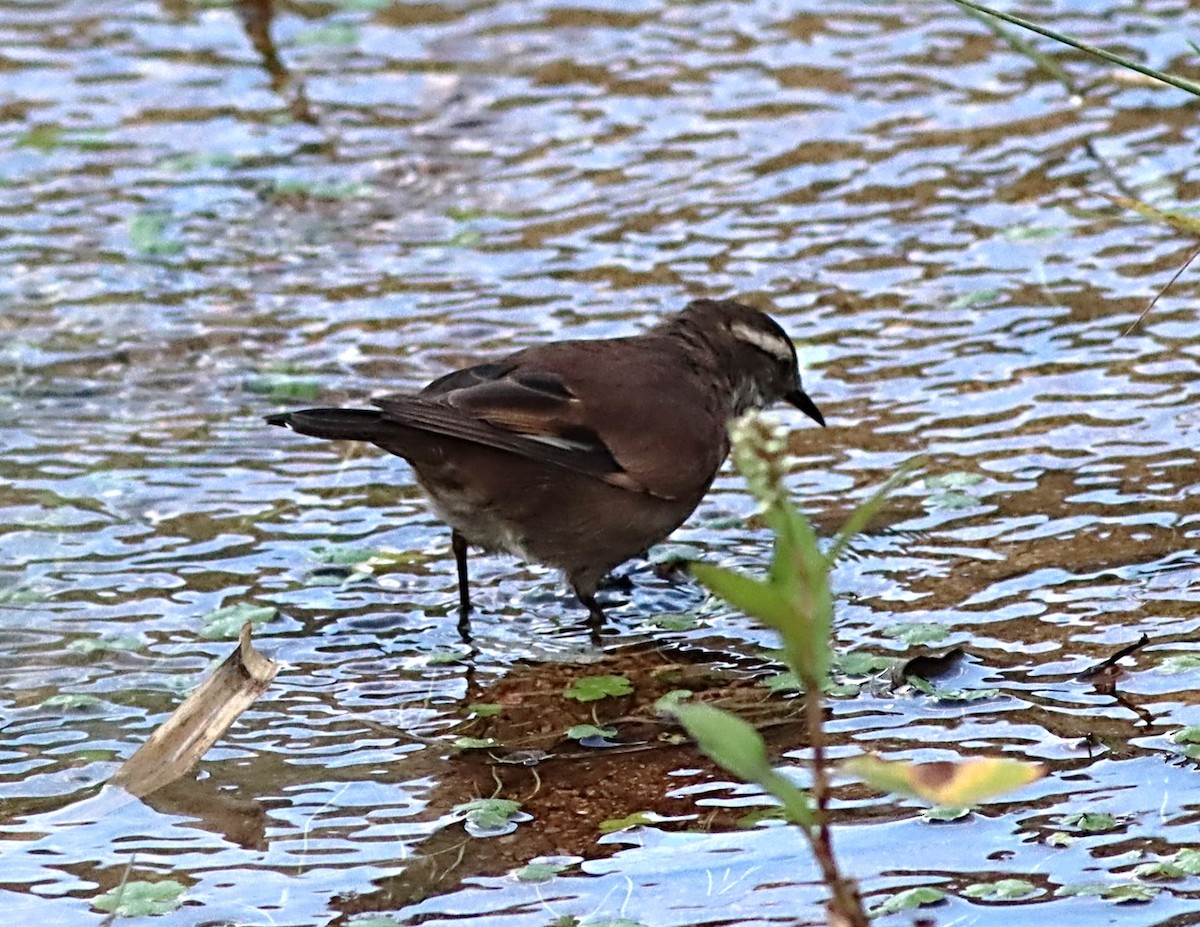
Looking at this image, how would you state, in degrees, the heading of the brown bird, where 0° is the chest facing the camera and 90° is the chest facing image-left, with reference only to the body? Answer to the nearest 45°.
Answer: approximately 270°

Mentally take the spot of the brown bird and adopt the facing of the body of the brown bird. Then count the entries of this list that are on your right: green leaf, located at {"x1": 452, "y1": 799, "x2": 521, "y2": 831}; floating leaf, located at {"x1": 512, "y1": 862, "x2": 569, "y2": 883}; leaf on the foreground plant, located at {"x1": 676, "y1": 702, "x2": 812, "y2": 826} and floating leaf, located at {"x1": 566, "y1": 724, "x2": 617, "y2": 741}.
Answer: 4

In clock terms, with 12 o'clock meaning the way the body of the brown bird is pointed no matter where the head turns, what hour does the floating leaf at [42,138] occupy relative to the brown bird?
The floating leaf is roughly at 8 o'clock from the brown bird.

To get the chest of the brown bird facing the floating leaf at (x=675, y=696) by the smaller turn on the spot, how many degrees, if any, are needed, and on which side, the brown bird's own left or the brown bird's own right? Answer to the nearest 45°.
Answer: approximately 90° to the brown bird's own right

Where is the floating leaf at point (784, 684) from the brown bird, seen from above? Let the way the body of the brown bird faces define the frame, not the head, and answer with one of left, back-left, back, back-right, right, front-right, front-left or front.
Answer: front-right

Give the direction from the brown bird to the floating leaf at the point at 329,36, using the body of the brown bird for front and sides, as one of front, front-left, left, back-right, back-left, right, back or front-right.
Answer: left

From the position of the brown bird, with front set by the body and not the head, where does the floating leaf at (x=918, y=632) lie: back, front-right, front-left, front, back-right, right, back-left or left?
front-right

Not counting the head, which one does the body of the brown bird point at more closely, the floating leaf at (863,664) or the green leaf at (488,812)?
the floating leaf

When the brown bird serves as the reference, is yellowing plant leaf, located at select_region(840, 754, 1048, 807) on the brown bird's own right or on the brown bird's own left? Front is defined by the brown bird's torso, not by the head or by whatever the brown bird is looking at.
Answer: on the brown bird's own right

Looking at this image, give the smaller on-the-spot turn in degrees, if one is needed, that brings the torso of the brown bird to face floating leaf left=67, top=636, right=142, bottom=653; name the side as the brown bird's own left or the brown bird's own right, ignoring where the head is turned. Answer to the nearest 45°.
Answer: approximately 180°

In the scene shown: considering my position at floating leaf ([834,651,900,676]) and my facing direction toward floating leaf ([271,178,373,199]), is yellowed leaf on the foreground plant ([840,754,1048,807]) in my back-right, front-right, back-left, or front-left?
back-left

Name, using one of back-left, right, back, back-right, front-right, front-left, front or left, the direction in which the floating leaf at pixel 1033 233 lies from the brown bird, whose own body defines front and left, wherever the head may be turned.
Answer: front-left

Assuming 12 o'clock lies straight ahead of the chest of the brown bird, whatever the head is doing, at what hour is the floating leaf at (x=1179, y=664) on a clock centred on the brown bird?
The floating leaf is roughly at 1 o'clock from the brown bird.

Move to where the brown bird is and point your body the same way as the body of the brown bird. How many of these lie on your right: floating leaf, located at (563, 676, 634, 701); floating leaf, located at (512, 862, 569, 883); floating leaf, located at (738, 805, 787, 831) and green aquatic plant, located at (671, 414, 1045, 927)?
4

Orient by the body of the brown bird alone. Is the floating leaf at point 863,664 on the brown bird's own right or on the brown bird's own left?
on the brown bird's own right

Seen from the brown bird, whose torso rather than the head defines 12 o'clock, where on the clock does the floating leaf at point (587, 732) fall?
The floating leaf is roughly at 3 o'clock from the brown bird.

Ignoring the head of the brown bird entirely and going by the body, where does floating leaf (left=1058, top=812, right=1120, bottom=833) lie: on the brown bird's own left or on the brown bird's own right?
on the brown bird's own right

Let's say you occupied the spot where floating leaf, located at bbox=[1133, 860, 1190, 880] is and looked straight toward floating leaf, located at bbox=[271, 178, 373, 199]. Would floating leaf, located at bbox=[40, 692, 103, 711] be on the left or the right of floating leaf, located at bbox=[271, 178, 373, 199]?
left

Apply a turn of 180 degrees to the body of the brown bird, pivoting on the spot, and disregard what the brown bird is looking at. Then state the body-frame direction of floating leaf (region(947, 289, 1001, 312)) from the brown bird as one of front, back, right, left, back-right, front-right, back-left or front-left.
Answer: back-right
